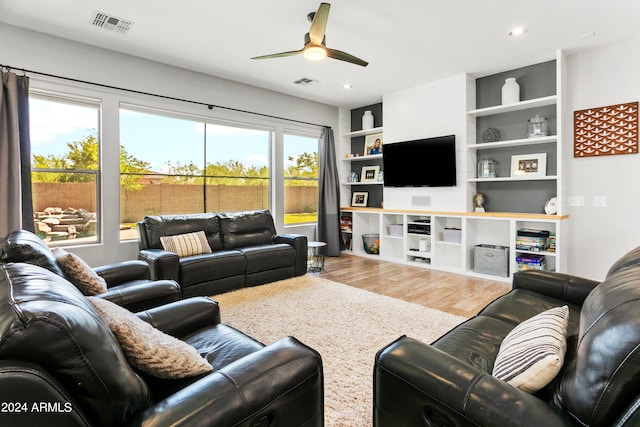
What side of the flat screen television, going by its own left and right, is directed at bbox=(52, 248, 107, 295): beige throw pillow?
front

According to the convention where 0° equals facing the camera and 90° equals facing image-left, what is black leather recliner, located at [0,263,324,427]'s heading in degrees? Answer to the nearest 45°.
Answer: approximately 225°

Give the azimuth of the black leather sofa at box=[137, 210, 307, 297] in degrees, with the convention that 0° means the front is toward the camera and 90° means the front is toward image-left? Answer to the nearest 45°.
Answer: approximately 315°

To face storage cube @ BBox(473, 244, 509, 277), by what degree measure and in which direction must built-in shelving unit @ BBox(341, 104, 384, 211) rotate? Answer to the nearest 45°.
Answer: approximately 90° to its left

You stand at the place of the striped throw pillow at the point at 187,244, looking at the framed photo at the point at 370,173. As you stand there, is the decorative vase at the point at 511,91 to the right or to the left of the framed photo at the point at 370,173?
right

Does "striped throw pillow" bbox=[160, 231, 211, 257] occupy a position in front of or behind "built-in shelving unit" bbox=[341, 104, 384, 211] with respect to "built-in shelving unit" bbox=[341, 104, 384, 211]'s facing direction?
in front

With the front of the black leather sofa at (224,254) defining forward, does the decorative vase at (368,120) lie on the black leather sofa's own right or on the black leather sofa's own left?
on the black leather sofa's own left

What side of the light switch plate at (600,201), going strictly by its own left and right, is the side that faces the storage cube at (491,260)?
right

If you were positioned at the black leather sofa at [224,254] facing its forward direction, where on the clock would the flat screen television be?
The flat screen television is roughly at 10 o'clock from the black leather sofa.

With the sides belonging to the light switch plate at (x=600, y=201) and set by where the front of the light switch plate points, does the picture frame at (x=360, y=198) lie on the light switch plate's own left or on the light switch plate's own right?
on the light switch plate's own right

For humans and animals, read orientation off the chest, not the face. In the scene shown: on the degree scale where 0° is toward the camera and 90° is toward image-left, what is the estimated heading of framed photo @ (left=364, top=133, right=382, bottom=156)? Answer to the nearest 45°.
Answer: approximately 45°
